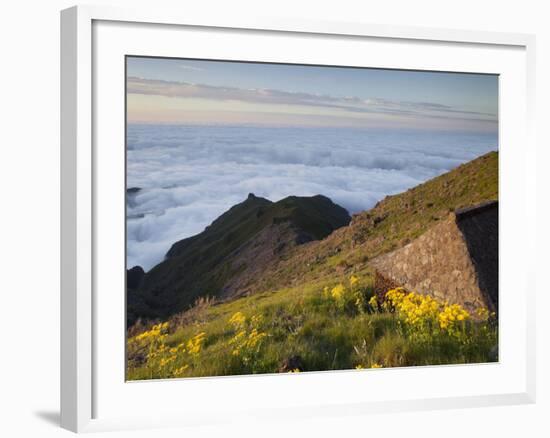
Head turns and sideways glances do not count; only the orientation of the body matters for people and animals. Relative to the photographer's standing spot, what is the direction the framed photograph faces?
facing the viewer and to the right of the viewer
